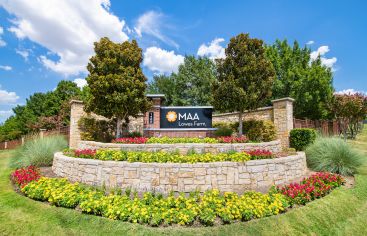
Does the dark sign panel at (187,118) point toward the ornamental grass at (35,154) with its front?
no

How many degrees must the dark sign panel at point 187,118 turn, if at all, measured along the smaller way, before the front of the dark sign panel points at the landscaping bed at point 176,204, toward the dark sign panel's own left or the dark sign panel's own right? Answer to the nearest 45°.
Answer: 0° — it already faces it

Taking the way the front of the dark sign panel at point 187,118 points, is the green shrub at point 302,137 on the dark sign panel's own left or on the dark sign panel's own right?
on the dark sign panel's own left

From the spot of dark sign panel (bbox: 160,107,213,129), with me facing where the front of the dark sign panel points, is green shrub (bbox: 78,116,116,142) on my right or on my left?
on my right

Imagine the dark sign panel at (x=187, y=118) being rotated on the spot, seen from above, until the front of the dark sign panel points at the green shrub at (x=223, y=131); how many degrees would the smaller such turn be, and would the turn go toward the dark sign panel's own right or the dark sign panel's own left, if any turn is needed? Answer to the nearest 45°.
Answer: approximately 45° to the dark sign panel's own left

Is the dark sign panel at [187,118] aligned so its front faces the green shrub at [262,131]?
no

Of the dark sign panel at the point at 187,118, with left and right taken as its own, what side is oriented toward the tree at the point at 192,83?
back

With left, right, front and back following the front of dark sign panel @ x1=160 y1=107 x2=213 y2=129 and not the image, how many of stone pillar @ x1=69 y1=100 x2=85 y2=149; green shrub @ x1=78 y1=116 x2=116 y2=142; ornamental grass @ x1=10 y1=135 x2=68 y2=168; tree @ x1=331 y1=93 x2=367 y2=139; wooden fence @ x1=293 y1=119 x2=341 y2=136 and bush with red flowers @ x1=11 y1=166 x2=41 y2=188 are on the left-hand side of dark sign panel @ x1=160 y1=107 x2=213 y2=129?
2

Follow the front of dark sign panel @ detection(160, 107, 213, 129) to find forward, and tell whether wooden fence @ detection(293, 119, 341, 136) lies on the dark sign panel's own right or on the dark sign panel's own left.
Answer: on the dark sign panel's own left

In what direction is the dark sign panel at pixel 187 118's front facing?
toward the camera

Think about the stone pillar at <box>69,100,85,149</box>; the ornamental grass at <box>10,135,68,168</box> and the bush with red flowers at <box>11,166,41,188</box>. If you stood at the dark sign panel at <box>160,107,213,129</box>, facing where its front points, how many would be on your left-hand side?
0

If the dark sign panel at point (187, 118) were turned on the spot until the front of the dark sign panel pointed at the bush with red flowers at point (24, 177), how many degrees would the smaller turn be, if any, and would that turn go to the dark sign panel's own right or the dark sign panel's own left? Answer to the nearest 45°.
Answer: approximately 45° to the dark sign panel's own right

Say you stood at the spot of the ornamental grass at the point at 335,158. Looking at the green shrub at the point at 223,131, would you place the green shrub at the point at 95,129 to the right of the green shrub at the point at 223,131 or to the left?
left

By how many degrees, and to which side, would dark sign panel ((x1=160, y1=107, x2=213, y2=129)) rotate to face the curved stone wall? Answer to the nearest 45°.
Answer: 0° — it already faces it

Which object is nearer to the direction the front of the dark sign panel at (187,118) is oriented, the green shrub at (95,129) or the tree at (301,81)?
the green shrub

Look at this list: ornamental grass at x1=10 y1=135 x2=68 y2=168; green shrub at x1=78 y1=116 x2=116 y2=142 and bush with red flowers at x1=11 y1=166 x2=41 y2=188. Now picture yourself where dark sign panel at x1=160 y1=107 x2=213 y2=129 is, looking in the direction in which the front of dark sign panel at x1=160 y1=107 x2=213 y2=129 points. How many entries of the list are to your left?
0

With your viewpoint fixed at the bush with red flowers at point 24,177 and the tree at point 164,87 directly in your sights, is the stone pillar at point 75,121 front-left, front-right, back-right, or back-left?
front-left

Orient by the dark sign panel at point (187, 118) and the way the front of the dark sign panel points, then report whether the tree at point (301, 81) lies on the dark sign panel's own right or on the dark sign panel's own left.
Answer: on the dark sign panel's own left

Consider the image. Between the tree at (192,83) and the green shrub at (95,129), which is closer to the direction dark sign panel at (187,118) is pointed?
the green shrub
